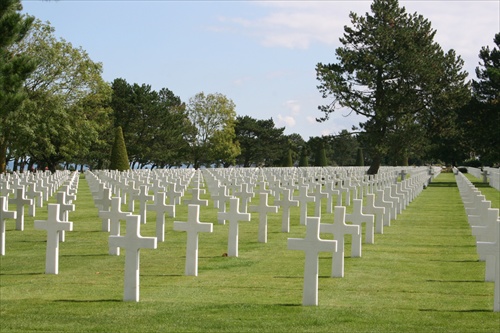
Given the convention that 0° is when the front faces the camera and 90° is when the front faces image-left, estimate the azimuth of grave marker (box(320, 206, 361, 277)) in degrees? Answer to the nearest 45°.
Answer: approximately 0°

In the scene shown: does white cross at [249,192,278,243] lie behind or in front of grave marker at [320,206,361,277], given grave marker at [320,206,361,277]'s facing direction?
behind

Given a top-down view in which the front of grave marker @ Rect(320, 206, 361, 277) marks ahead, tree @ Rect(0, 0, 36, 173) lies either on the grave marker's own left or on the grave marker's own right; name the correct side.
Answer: on the grave marker's own right

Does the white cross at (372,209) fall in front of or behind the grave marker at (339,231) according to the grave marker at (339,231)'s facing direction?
behind

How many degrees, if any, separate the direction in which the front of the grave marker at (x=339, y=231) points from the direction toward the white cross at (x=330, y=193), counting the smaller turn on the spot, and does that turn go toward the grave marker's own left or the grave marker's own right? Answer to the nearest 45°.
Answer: approximately 180°

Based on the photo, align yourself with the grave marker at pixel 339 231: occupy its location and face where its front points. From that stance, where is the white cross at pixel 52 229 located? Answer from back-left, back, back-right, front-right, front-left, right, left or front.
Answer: right

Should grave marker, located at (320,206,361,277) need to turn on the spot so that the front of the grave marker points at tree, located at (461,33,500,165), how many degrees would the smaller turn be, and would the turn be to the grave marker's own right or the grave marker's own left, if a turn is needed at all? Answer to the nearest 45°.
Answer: approximately 180°

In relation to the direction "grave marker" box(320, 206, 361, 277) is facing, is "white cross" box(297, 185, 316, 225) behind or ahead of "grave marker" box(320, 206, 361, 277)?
behind

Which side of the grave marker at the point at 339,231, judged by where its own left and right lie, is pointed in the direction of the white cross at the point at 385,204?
back

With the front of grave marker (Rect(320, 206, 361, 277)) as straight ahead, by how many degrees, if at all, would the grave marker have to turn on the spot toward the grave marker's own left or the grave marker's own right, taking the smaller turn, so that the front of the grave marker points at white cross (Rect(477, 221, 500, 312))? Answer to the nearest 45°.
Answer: approximately 45° to the grave marker's own left
